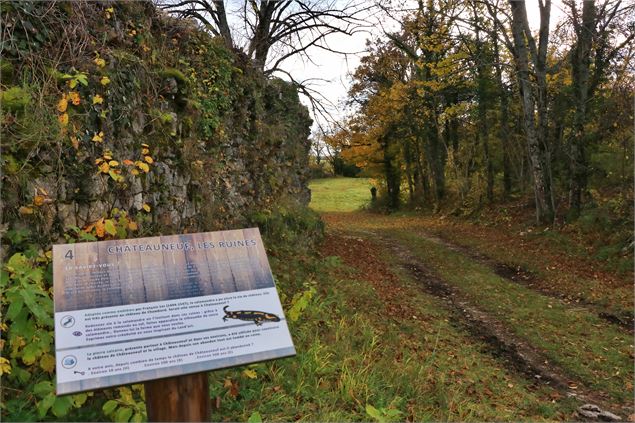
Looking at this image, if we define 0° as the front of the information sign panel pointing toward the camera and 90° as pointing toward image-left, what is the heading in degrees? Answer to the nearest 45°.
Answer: approximately 0°

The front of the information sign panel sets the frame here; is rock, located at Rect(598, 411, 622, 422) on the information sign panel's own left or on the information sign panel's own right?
on the information sign panel's own left
